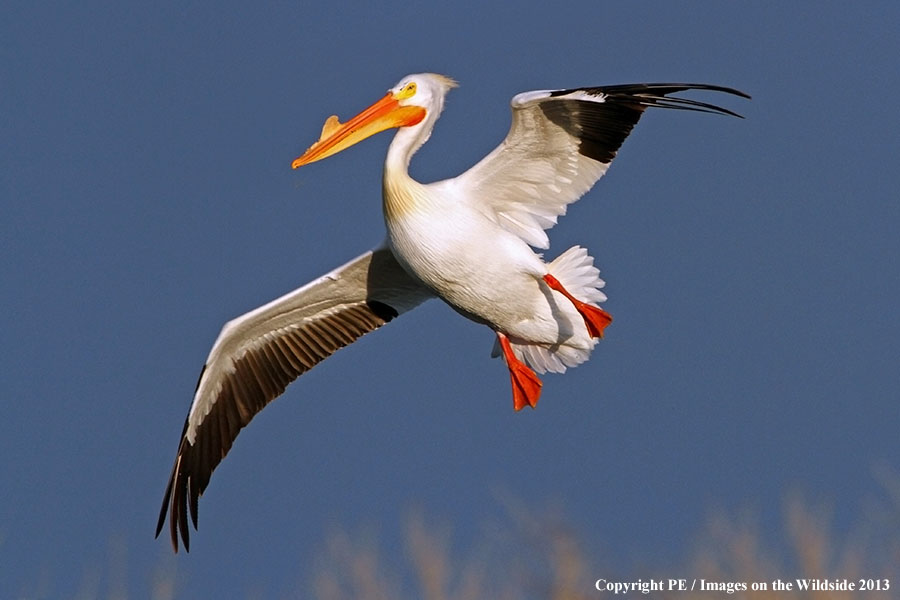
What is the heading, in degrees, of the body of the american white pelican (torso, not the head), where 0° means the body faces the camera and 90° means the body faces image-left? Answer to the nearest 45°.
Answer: approximately 45°
